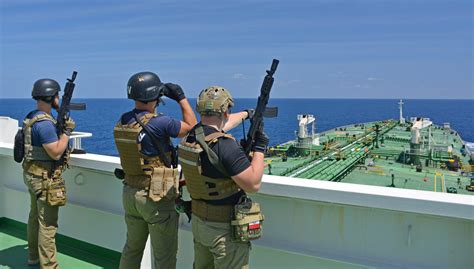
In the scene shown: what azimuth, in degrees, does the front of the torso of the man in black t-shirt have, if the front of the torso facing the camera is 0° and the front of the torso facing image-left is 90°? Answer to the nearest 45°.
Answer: approximately 225°

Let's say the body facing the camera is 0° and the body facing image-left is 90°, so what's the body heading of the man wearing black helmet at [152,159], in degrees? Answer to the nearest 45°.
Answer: approximately 225°

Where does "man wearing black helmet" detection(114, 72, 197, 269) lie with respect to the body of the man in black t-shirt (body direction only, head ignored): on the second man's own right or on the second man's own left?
on the second man's own left

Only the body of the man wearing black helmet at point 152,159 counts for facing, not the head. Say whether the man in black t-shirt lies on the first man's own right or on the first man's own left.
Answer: on the first man's own right

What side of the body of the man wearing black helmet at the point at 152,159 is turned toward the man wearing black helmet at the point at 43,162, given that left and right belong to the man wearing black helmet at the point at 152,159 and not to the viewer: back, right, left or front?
left

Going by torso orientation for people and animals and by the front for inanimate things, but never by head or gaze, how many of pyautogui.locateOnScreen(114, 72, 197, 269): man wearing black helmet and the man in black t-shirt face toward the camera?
0

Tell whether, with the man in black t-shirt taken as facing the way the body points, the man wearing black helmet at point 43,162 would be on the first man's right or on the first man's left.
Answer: on the first man's left

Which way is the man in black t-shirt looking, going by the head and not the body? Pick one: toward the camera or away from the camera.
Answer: away from the camera
